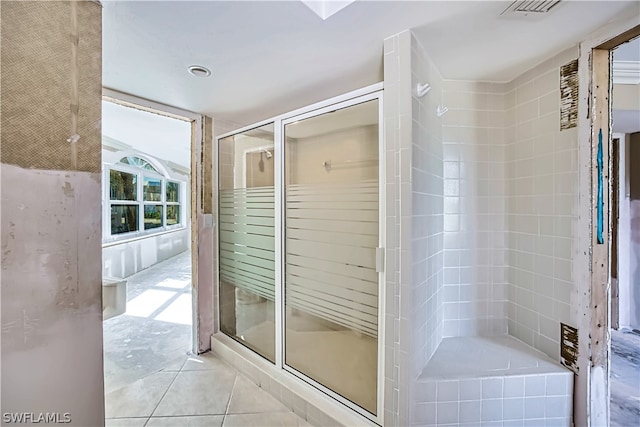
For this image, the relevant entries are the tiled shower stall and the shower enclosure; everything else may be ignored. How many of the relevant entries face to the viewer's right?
0

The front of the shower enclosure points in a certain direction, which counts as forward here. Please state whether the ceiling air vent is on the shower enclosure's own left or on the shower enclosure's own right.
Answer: on the shower enclosure's own left

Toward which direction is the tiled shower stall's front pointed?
toward the camera

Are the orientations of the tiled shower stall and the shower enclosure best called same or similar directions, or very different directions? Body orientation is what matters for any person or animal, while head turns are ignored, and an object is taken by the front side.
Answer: same or similar directions

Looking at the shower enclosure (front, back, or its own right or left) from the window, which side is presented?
right

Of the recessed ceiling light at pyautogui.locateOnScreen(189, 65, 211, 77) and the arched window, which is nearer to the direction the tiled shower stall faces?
the recessed ceiling light

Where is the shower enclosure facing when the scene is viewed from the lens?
facing the viewer and to the left of the viewer
